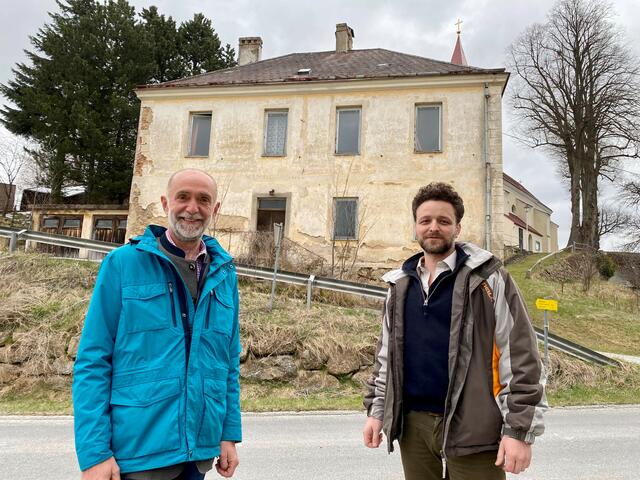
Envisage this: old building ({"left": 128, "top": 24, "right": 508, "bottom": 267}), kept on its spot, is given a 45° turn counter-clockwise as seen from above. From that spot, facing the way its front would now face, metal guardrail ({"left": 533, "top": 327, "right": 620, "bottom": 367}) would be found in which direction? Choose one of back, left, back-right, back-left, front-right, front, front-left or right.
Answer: front

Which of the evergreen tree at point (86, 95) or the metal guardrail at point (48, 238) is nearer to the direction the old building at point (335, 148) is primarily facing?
the metal guardrail

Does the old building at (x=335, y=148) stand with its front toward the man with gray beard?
yes

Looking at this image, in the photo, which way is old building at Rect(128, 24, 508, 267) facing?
toward the camera

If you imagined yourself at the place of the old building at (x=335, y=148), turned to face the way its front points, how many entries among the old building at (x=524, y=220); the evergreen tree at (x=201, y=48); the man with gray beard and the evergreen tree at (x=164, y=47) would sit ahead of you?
1

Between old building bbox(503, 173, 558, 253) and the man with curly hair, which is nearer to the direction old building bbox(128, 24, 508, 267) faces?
the man with curly hair

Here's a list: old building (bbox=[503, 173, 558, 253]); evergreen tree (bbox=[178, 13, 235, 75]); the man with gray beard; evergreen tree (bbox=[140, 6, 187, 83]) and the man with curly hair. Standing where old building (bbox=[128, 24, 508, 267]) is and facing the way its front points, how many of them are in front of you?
2

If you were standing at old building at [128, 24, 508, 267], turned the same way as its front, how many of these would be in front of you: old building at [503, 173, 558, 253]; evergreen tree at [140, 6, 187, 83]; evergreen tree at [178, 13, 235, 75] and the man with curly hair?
1

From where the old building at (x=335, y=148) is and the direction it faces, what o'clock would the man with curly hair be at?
The man with curly hair is roughly at 12 o'clock from the old building.
